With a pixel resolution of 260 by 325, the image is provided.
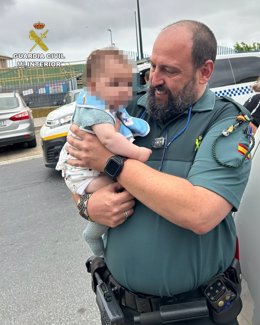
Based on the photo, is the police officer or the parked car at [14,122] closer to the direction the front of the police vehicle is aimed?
the parked car

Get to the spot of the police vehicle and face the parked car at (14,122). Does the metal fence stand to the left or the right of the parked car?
right

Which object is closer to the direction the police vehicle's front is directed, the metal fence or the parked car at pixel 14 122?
the parked car

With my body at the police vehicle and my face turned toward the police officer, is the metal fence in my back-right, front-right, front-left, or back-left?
back-right

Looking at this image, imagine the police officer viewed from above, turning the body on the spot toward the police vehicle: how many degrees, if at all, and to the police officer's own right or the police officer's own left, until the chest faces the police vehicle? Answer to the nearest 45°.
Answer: approximately 135° to the police officer's own right

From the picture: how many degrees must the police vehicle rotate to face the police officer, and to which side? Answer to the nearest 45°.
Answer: approximately 45° to its left

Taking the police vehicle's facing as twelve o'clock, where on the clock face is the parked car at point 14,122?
The parked car is roughly at 2 o'clock from the police vehicle.

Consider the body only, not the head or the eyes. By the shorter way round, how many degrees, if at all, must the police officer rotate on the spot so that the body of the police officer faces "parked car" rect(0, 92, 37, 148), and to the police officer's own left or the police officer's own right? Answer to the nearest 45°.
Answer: approximately 90° to the police officer's own right

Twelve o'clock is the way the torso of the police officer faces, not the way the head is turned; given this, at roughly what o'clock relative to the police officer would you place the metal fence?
The metal fence is roughly at 4 o'clock from the police officer.
